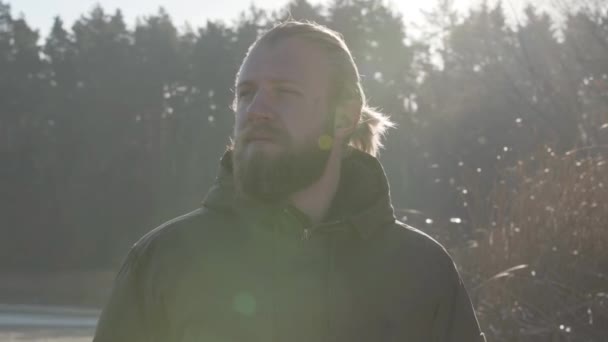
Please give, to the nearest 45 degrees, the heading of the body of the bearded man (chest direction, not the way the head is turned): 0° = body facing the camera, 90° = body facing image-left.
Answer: approximately 0°

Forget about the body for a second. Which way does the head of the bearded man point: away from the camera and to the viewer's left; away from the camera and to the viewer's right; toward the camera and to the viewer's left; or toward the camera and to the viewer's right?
toward the camera and to the viewer's left
